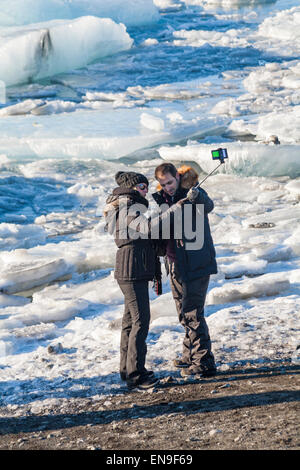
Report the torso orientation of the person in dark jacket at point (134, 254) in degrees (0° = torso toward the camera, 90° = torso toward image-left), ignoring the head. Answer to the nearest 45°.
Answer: approximately 270°

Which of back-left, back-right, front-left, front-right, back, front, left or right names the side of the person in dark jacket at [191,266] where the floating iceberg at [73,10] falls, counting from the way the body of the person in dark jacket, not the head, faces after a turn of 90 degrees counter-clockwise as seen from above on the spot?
back-left

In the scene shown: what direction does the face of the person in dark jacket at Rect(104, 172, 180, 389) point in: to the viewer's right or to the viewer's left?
to the viewer's right

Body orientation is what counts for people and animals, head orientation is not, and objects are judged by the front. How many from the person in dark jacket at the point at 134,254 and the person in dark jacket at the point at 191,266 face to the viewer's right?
1

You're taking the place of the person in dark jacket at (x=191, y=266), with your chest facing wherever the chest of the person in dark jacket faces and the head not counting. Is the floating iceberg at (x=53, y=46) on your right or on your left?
on your right
